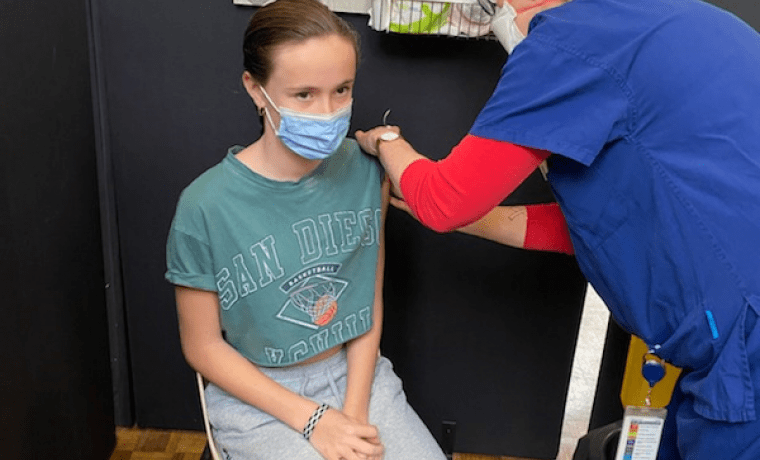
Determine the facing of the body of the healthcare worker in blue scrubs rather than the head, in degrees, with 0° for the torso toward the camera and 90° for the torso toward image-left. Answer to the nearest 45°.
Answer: approximately 90°
